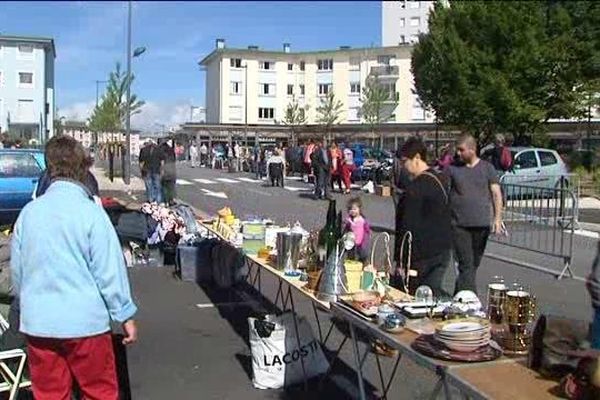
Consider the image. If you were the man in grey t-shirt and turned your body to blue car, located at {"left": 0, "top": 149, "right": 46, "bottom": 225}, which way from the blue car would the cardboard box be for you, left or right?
right

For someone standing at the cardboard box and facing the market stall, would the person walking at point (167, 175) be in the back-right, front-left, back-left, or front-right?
front-right

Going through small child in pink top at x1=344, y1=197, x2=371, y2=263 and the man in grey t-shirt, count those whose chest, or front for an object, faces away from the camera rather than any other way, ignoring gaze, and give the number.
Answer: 0

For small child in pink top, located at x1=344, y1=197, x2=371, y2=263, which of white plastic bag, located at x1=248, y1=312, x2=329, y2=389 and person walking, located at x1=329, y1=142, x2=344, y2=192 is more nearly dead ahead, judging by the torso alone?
the white plastic bag

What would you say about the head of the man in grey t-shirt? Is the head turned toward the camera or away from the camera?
toward the camera

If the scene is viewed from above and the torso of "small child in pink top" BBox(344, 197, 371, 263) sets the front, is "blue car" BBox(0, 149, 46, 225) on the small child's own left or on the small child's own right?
on the small child's own right

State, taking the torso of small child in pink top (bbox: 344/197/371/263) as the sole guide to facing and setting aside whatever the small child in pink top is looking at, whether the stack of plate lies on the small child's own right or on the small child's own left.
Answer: on the small child's own left
